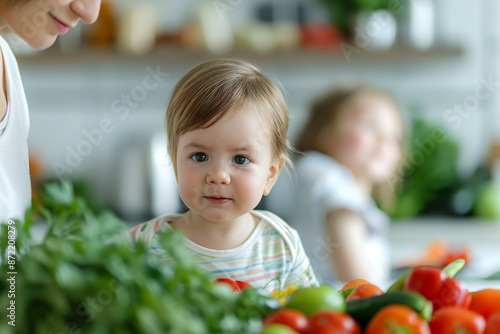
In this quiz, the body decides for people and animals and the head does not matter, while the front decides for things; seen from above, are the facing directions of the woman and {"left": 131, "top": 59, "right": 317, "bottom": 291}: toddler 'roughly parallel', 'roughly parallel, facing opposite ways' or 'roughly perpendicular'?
roughly perpendicular

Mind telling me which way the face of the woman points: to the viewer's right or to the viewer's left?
to the viewer's right

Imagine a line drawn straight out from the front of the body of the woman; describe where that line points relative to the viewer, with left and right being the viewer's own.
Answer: facing to the right of the viewer

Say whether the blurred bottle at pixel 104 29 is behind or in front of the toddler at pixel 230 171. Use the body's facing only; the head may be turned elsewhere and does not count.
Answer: behind

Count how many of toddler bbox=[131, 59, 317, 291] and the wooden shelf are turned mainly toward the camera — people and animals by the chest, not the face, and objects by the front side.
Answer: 2
